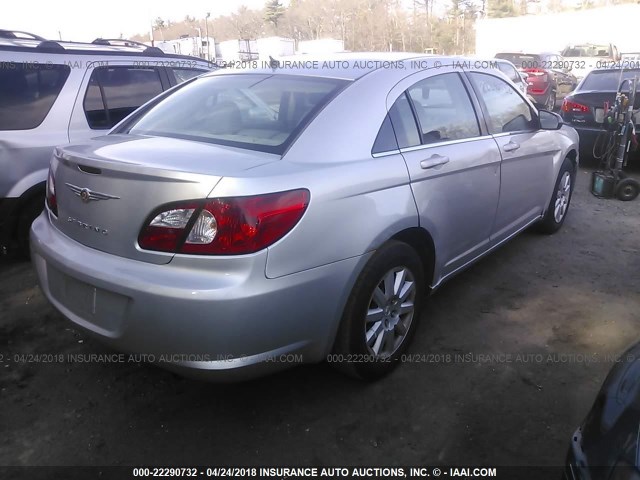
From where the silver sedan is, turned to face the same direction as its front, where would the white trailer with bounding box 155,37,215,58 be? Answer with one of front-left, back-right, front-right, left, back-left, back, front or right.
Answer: front-left

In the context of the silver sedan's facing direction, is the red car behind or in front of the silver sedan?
in front

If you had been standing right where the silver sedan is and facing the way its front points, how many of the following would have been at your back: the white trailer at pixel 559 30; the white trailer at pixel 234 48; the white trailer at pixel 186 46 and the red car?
0

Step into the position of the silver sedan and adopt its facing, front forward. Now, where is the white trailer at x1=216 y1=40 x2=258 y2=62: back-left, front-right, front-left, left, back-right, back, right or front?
front-left

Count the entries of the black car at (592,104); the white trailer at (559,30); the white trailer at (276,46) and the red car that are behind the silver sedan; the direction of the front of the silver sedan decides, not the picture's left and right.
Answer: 0

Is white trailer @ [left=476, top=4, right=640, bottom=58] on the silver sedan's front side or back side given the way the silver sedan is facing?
on the front side

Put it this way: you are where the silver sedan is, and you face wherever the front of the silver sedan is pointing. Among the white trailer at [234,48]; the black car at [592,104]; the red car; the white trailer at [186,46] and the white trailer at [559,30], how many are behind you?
0

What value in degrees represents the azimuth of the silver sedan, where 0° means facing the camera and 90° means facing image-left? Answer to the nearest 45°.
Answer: approximately 225°

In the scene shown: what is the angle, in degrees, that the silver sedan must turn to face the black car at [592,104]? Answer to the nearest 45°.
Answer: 0° — it already faces it

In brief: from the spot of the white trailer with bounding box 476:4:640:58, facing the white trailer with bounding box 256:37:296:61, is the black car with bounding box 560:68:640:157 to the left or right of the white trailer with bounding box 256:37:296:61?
left
